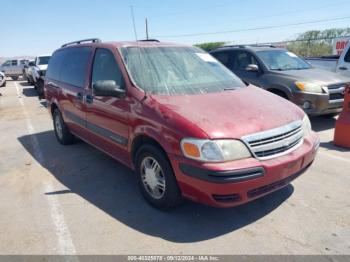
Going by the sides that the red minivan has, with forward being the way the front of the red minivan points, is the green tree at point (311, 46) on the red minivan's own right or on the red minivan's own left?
on the red minivan's own left

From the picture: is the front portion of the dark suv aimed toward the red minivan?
no

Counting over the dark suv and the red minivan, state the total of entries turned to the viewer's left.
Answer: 0

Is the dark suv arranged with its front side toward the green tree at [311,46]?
no

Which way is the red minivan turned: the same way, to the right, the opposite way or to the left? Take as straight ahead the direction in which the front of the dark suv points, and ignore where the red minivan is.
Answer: the same way

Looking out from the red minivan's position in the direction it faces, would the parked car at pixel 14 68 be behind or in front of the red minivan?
behind

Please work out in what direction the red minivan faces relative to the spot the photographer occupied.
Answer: facing the viewer and to the right of the viewer

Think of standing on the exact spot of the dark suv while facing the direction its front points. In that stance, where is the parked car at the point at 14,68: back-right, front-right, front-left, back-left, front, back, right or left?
back

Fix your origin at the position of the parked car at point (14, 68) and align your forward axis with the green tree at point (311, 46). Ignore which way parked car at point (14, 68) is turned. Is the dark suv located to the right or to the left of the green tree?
right

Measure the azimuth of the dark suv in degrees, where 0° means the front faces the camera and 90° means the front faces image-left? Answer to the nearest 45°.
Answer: approximately 315°
